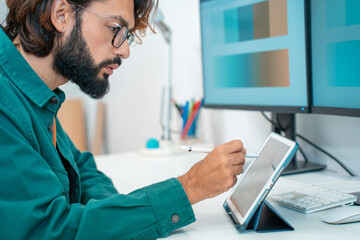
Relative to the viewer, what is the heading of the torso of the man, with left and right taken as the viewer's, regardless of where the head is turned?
facing to the right of the viewer

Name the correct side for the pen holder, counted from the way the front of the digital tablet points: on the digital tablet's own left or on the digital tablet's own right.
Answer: on the digital tablet's own right

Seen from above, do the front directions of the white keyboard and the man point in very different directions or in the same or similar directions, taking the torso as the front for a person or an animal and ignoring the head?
very different directions

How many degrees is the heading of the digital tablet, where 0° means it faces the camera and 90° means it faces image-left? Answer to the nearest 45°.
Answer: approximately 45°

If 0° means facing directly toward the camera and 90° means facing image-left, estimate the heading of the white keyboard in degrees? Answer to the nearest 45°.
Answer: approximately 45°

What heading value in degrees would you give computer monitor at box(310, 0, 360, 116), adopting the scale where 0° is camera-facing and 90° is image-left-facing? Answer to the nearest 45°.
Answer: approximately 45°

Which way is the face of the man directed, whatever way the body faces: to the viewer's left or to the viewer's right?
to the viewer's right
